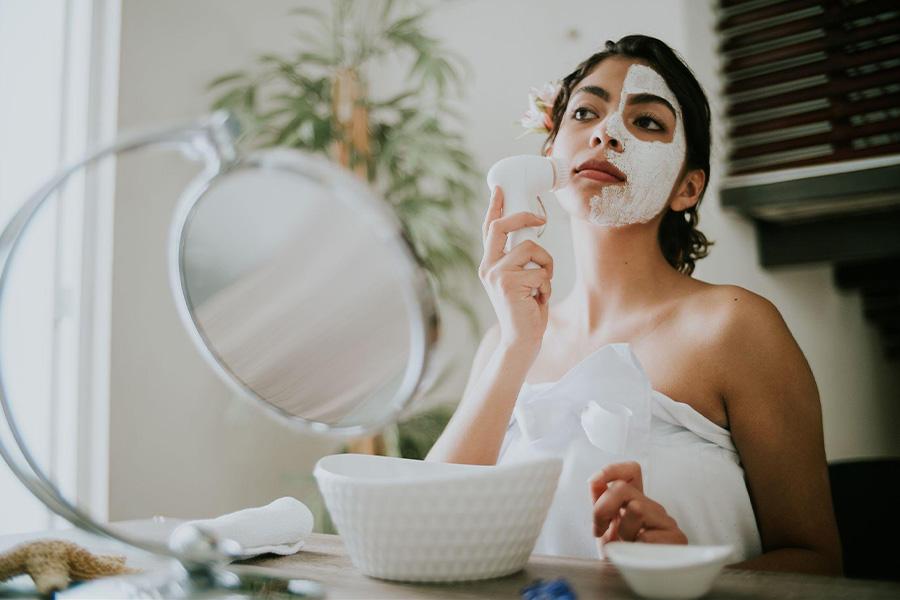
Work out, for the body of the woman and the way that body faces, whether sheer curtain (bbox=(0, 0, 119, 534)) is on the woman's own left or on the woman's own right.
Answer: on the woman's own right

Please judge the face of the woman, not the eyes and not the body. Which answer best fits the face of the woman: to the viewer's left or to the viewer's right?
to the viewer's left

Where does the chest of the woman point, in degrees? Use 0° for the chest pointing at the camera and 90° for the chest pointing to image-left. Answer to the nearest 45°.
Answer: approximately 45°
